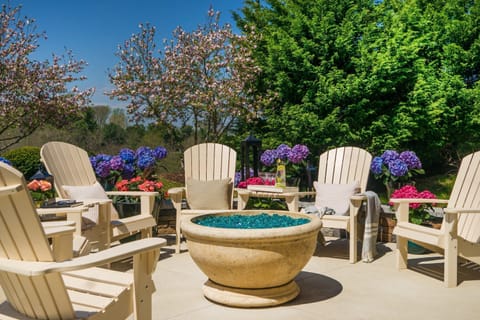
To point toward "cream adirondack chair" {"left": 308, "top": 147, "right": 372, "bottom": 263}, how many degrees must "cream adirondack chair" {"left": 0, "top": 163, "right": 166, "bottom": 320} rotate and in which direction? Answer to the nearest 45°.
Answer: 0° — it already faces it

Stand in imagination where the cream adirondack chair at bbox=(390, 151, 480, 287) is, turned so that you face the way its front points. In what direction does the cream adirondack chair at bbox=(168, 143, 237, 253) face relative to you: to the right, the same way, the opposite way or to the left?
to the left

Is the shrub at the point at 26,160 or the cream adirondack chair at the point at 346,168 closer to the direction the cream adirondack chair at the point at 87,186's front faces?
the cream adirondack chair

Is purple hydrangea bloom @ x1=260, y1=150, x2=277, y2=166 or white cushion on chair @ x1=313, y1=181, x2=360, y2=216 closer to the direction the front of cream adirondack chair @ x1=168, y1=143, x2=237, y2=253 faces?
the white cushion on chair

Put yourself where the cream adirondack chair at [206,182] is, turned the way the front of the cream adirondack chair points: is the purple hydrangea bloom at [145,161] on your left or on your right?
on your right

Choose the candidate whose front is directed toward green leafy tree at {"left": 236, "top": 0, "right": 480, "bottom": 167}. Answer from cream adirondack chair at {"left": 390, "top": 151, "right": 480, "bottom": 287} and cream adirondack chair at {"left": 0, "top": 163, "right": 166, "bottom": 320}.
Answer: cream adirondack chair at {"left": 0, "top": 163, "right": 166, "bottom": 320}

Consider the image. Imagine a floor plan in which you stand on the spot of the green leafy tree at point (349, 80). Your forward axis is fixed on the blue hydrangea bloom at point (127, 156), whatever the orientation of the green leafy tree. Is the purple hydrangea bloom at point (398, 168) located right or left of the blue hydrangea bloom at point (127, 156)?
left

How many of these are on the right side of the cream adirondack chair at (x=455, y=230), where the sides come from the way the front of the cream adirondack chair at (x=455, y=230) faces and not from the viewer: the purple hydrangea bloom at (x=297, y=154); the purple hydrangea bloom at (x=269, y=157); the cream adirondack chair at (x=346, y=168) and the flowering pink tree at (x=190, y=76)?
4

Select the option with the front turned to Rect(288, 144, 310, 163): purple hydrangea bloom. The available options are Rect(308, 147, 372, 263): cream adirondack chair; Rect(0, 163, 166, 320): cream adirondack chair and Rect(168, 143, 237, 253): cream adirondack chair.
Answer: Rect(0, 163, 166, 320): cream adirondack chair

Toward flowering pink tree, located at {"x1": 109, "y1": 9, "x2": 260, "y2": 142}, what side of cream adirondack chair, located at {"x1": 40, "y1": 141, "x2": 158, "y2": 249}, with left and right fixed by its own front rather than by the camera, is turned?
left

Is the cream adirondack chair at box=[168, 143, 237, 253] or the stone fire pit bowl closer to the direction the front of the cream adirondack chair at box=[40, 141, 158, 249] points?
the stone fire pit bowl
